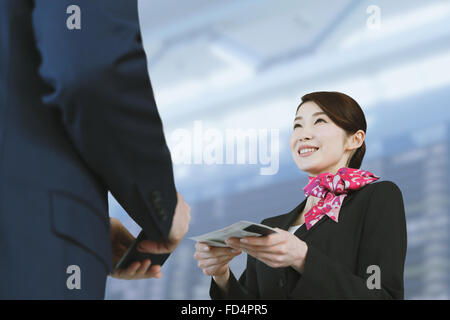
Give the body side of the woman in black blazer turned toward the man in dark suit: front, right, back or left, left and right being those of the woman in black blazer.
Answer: front

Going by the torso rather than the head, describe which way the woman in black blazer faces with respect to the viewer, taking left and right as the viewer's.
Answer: facing the viewer and to the left of the viewer
